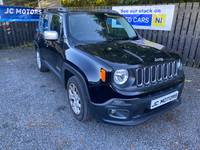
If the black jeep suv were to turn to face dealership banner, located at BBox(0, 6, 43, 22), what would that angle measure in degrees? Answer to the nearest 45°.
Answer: approximately 180°

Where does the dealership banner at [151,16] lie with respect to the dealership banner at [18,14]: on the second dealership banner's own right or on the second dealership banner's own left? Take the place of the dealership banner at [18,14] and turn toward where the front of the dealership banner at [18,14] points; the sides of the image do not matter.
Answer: on the second dealership banner's own left

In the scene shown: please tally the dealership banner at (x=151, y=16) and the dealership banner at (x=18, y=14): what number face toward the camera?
2

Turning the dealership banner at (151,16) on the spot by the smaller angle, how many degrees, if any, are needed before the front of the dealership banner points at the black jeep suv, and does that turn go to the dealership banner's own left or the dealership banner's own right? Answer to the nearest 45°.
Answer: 0° — it already faces it

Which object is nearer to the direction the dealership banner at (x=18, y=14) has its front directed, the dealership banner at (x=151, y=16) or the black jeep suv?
the black jeep suv

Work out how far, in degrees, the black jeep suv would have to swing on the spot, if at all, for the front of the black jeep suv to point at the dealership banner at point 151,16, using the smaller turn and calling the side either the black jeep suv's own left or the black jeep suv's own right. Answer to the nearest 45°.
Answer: approximately 135° to the black jeep suv's own left

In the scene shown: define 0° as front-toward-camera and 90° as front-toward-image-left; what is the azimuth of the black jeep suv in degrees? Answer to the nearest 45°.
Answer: approximately 315°

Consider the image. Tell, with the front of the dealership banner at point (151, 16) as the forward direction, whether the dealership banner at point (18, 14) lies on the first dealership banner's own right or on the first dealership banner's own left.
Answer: on the first dealership banner's own right
